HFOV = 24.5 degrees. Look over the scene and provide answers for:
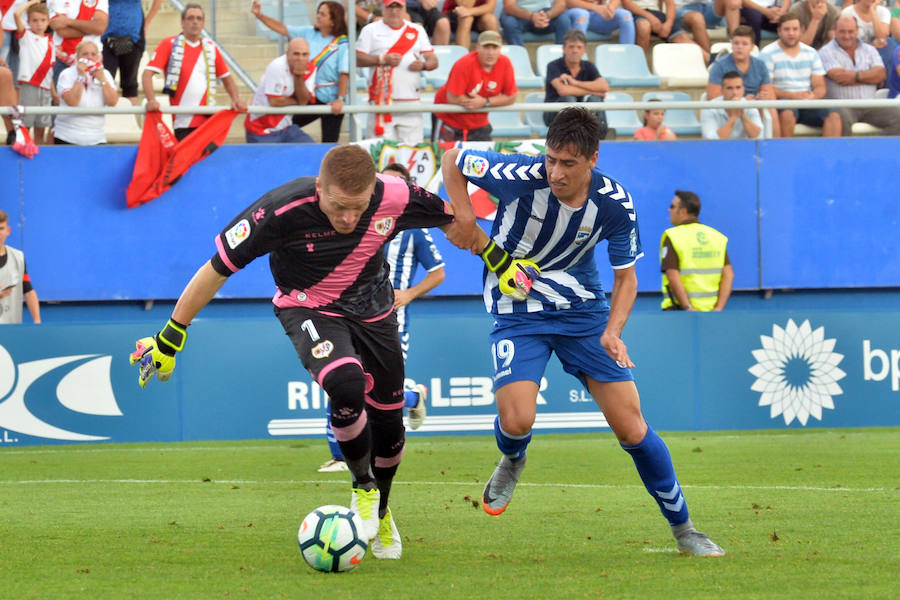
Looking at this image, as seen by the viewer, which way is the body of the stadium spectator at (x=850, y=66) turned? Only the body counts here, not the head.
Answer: toward the camera

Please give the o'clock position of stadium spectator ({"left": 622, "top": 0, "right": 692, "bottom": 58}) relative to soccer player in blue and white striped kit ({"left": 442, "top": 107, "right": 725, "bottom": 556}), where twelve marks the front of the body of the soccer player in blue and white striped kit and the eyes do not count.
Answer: The stadium spectator is roughly at 6 o'clock from the soccer player in blue and white striped kit.

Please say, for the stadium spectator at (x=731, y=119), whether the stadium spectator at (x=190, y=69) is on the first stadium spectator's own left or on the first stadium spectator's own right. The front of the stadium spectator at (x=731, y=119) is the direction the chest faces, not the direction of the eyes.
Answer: on the first stadium spectator's own right

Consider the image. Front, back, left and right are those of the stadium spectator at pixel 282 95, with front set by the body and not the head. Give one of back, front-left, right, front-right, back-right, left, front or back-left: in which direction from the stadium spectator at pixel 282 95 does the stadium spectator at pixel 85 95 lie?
back-right

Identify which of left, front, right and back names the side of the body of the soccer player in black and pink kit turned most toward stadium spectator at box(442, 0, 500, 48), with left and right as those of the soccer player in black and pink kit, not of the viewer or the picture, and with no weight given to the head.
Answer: back

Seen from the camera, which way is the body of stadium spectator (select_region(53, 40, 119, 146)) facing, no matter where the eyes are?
toward the camera

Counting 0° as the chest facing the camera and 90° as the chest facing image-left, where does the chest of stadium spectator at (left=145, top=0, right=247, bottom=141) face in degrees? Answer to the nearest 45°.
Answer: approximately 0°

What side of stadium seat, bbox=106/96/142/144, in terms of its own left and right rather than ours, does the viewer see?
front

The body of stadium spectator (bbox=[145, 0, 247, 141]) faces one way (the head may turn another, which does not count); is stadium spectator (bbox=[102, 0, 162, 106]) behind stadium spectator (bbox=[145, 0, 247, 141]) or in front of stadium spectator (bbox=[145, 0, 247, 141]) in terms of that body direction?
behind

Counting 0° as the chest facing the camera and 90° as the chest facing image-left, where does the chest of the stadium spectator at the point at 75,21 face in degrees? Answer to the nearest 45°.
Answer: approximately 0°
